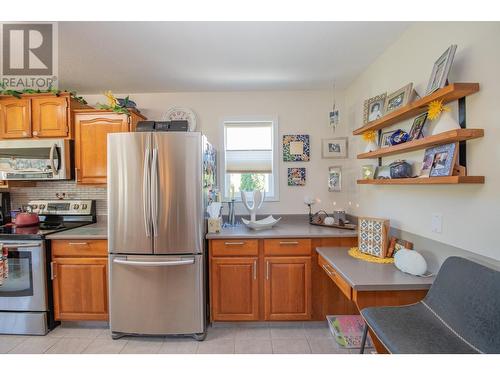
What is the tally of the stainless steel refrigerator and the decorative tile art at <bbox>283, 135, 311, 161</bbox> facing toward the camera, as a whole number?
2

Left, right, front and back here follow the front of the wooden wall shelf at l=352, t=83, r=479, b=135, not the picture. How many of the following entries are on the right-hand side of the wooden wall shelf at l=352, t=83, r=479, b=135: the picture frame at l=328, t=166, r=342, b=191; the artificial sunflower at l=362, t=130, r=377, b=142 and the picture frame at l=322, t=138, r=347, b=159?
3

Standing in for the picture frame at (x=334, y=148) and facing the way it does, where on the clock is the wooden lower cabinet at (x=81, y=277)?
The wooden lower cabinet is roughly at 2 o'clock from the picture frame.

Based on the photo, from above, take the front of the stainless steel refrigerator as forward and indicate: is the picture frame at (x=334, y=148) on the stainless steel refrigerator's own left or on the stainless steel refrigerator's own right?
on the stainless steel refrigerator's own left
